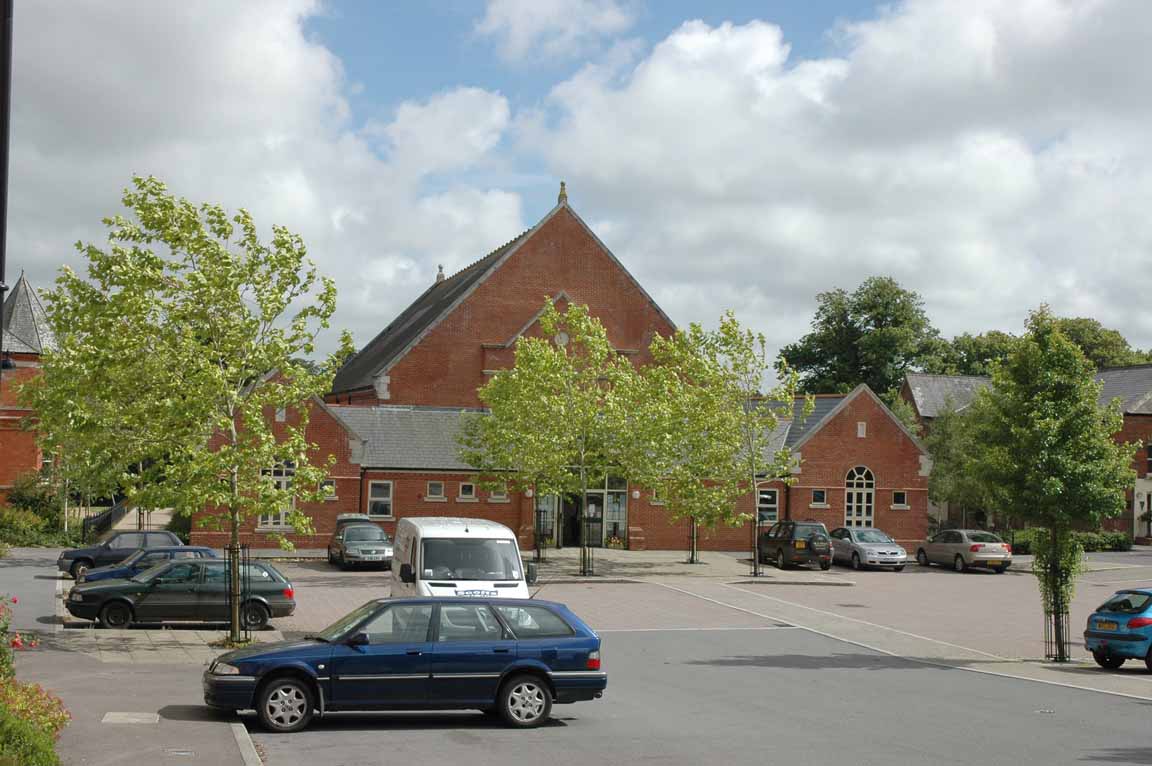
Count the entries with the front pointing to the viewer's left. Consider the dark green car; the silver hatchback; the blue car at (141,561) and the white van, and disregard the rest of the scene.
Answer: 2

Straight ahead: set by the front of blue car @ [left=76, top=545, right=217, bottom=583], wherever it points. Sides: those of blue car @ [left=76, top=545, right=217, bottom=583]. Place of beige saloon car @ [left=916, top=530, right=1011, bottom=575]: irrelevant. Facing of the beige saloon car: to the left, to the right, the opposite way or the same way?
to the right

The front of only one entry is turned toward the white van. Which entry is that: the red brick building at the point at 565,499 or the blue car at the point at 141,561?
the red brick building

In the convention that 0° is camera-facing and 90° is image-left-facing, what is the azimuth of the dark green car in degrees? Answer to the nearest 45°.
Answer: approximately 90°

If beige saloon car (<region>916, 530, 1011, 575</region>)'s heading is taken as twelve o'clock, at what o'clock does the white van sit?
The white van is roughly at 8 o'clock from the beige saloon car.

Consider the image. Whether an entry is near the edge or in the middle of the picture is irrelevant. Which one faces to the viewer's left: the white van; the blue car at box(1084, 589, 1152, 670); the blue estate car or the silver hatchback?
the blue estate car

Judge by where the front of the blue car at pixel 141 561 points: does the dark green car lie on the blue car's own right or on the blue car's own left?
on the blue car's own left

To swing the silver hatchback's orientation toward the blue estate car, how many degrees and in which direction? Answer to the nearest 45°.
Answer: approximately 45° to its right

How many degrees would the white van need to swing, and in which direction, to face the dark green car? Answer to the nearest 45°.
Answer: approximately 135° to its right

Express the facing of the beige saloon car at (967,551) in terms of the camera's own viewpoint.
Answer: facing away from the viewer and to the left of the viewer

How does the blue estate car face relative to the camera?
to the viewer's left

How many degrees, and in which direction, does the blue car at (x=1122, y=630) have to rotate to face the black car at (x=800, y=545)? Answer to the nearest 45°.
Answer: approximately 90° to its left
